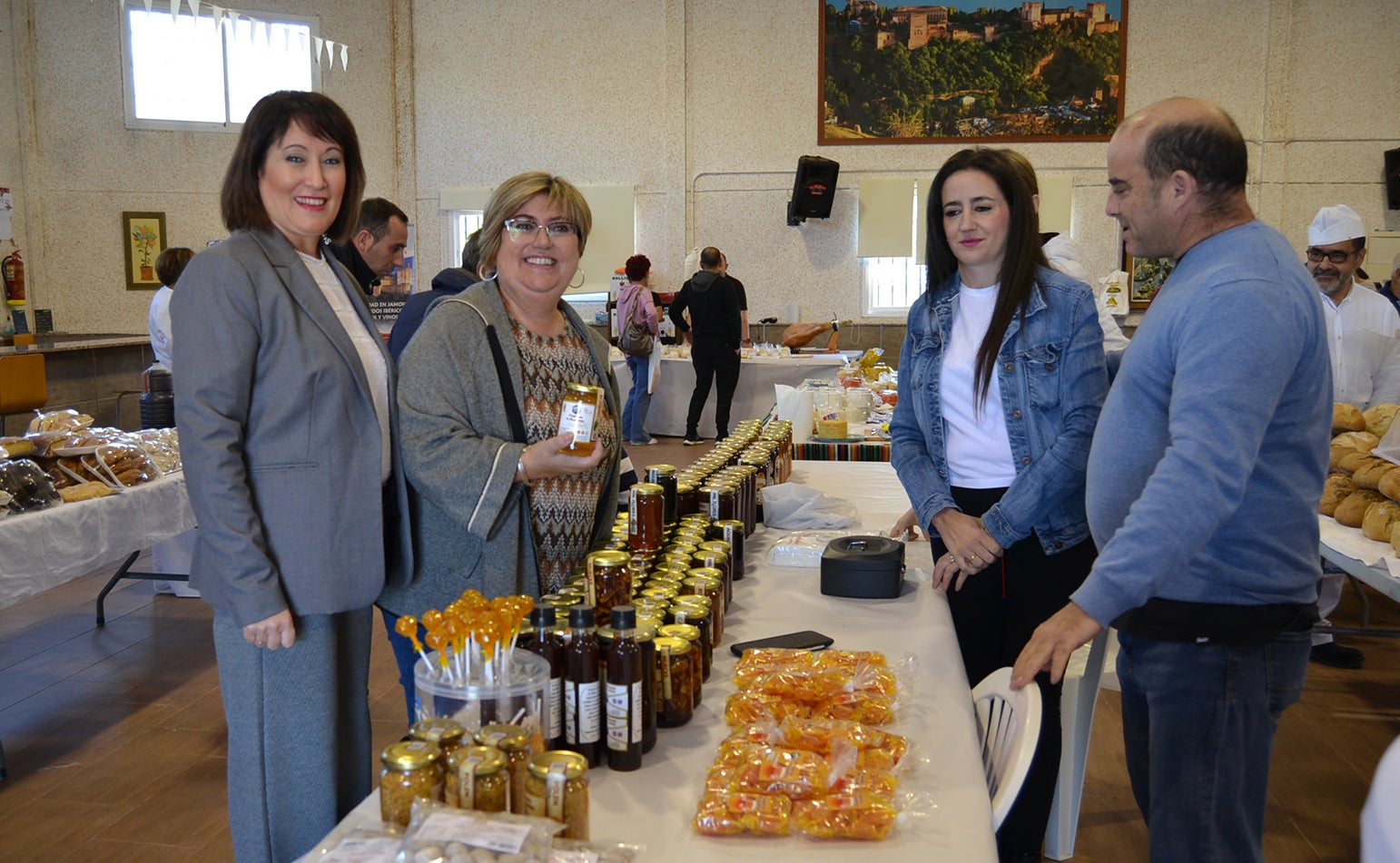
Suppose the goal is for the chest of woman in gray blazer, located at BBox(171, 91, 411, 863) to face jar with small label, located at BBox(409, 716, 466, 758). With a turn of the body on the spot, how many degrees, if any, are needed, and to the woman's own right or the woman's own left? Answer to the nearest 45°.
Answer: approximately 45° to the woman's own right

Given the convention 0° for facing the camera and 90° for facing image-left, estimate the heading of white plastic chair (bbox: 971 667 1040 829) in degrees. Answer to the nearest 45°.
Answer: approximately 45°

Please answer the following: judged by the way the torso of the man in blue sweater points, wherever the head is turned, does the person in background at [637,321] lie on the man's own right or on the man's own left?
on the man's own right

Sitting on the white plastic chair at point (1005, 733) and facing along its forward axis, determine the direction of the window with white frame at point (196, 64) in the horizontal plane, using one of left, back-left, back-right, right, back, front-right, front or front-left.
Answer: right

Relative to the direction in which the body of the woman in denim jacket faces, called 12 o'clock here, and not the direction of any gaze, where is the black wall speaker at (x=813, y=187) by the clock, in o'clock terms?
The black wall speaker is roughly at 4 o'clock from the woman in denim jacket.

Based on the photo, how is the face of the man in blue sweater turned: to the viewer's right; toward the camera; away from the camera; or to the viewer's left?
to the viewer's left

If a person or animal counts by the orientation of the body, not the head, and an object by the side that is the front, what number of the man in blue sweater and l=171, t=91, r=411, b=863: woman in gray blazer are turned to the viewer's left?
1

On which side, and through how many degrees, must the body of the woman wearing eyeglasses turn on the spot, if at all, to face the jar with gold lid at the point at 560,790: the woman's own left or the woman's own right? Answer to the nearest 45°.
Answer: approximately 45° to the woman's own right

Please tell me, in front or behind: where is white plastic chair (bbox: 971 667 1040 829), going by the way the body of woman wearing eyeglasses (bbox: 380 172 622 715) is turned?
in front

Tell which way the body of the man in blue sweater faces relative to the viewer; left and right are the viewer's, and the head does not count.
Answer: facing to the left of the viewer
